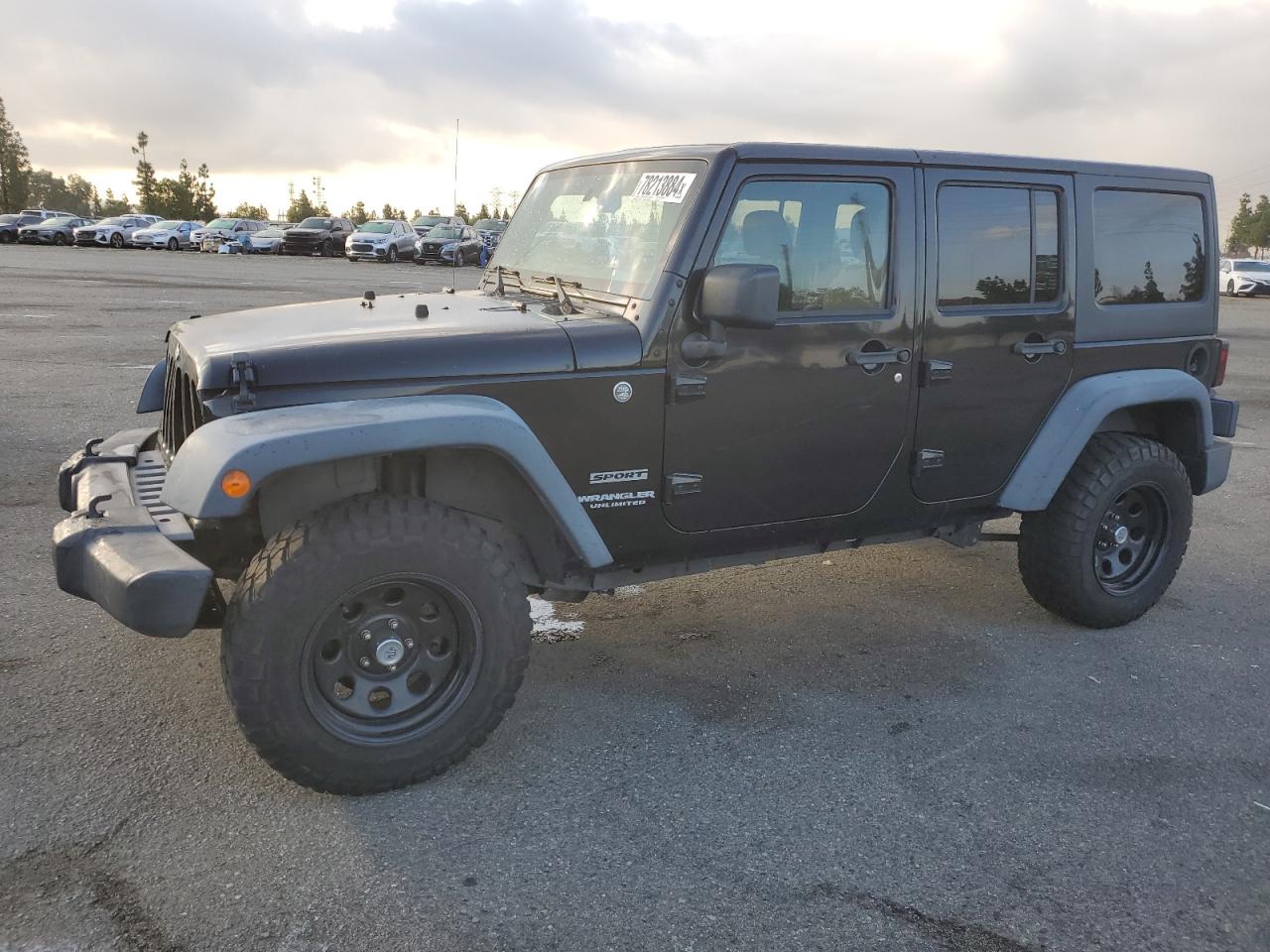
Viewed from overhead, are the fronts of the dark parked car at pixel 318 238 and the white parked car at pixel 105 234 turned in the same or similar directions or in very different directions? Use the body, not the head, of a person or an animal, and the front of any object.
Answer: same or similar directions

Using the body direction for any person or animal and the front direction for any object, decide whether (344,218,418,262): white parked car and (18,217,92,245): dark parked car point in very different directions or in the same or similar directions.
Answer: same or similar directions

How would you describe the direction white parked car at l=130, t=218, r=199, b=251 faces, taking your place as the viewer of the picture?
facing the viewer and to the left of the viewer

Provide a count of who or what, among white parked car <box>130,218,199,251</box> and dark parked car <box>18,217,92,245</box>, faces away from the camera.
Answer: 0

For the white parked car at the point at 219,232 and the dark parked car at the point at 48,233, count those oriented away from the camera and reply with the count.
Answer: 0

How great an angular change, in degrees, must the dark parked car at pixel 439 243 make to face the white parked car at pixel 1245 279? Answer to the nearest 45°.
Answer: approximately 135° to its left

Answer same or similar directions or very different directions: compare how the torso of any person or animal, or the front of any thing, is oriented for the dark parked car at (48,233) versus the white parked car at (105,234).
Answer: same or similar directions

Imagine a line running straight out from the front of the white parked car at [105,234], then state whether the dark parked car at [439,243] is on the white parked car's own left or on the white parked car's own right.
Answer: on the white parked car's own left

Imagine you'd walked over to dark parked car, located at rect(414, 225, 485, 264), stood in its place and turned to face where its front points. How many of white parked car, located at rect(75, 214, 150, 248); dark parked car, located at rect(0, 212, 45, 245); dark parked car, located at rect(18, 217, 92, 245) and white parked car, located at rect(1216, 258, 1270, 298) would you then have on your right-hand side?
3

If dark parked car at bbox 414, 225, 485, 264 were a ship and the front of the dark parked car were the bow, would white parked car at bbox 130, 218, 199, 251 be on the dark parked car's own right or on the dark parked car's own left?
on the dark parked car's own right

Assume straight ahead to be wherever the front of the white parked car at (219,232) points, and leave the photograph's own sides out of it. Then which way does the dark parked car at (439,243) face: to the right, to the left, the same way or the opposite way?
the same way

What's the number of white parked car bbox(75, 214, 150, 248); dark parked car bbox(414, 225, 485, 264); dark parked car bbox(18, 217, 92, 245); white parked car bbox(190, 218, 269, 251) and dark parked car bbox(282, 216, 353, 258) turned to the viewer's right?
0
